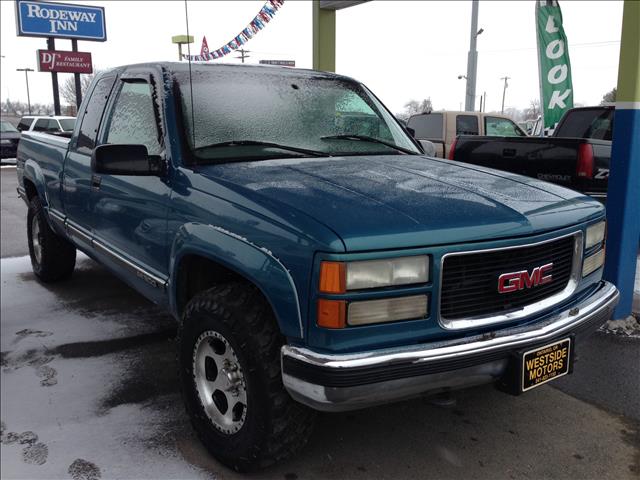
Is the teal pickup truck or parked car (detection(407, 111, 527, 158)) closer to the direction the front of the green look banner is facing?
the teal pickup truck

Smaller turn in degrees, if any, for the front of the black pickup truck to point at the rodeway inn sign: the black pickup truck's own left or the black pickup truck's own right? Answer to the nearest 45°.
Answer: approximately 90° to the black pickup truck's own left

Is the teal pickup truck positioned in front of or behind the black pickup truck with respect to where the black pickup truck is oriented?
behind

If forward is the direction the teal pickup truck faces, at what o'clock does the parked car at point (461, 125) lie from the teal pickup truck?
The parked car is roughly at 8 o'clock from the teal pickup truck.

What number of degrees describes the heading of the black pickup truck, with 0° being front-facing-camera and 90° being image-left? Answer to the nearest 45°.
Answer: approximately 225°

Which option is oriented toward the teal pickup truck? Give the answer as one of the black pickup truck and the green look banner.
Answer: the green look banner

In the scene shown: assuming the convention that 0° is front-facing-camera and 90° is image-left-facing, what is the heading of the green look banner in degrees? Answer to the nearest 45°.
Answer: approximately 0°

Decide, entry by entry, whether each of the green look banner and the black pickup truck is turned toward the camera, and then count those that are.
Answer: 1

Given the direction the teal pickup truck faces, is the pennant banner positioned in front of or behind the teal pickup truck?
behind

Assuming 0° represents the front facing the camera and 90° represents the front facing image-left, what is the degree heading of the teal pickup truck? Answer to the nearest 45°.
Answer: approximately 315°

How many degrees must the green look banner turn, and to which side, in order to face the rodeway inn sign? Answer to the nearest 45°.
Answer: approximately 135° to its right

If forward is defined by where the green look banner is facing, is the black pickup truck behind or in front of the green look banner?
in front
